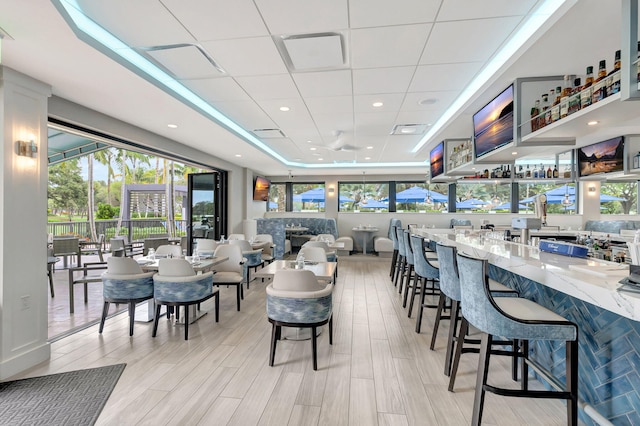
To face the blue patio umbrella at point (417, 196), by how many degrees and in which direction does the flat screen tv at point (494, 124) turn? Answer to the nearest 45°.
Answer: approximately 135° to its right

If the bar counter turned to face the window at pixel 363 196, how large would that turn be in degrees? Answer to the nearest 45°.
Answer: approximately 90° to its right

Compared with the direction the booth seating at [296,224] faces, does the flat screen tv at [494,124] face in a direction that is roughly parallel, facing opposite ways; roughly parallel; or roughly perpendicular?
roughly perpendicular

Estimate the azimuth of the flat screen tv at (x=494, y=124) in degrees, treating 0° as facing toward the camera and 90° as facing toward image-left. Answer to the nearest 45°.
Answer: approximately 45°

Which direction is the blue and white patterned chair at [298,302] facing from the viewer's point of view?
away from the camera

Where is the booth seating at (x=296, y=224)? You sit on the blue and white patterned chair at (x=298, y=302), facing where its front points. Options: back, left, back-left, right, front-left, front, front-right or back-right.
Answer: front

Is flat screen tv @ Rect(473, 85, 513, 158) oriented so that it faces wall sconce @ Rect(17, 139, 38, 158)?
yes

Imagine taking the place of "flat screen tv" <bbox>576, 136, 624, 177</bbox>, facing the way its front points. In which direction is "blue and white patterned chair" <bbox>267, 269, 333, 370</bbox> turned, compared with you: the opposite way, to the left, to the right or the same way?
to the right

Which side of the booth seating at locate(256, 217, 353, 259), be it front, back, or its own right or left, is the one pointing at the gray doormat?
front

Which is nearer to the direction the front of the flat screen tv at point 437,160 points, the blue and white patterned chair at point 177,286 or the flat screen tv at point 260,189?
the flat screen tv

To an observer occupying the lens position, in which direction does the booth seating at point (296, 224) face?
facing the viewer

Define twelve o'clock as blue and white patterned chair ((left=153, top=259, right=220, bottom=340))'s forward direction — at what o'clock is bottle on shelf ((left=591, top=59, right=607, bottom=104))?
The bottle on shelf is roughly at 3 o'clock from the blue and white patterned chair.

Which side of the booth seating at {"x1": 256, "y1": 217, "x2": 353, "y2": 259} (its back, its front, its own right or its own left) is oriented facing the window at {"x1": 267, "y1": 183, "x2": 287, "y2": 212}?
back

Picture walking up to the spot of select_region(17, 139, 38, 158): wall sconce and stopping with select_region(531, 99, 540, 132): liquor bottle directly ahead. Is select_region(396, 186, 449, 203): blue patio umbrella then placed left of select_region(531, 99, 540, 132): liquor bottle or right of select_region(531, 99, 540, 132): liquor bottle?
left

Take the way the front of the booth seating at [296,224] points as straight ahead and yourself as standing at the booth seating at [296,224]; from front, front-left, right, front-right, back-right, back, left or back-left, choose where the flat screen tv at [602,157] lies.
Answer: front-left
